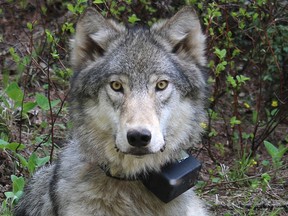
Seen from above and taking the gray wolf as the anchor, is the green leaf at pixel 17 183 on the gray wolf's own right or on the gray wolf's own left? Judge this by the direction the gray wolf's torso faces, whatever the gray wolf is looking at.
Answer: on the gray wolf's own right

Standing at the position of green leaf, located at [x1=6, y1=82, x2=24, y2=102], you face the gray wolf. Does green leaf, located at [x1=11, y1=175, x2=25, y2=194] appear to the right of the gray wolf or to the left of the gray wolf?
right

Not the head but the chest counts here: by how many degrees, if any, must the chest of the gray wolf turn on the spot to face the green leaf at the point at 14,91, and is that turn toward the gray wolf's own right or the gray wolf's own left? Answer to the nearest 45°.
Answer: approximately 135° to the gray wolf's own right

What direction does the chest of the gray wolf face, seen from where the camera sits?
toward the camera
